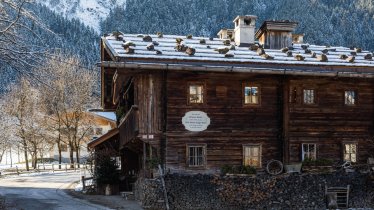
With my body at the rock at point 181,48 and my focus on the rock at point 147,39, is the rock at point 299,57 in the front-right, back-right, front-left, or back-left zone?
back-right

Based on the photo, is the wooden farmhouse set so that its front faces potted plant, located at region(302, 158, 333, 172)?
no
